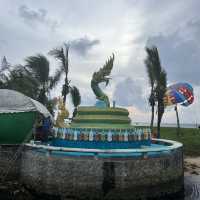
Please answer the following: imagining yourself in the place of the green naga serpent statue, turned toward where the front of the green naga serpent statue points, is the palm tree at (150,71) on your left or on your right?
on your left

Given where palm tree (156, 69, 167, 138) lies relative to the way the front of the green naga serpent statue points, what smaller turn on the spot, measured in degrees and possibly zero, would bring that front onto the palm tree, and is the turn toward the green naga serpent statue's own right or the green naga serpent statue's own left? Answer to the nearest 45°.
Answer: approximately 45° to the green naga serpent statue's own left

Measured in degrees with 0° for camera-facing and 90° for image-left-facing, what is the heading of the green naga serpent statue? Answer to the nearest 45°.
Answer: approximately 270°
